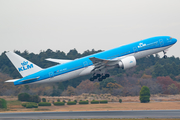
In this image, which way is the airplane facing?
to the viewer's right
